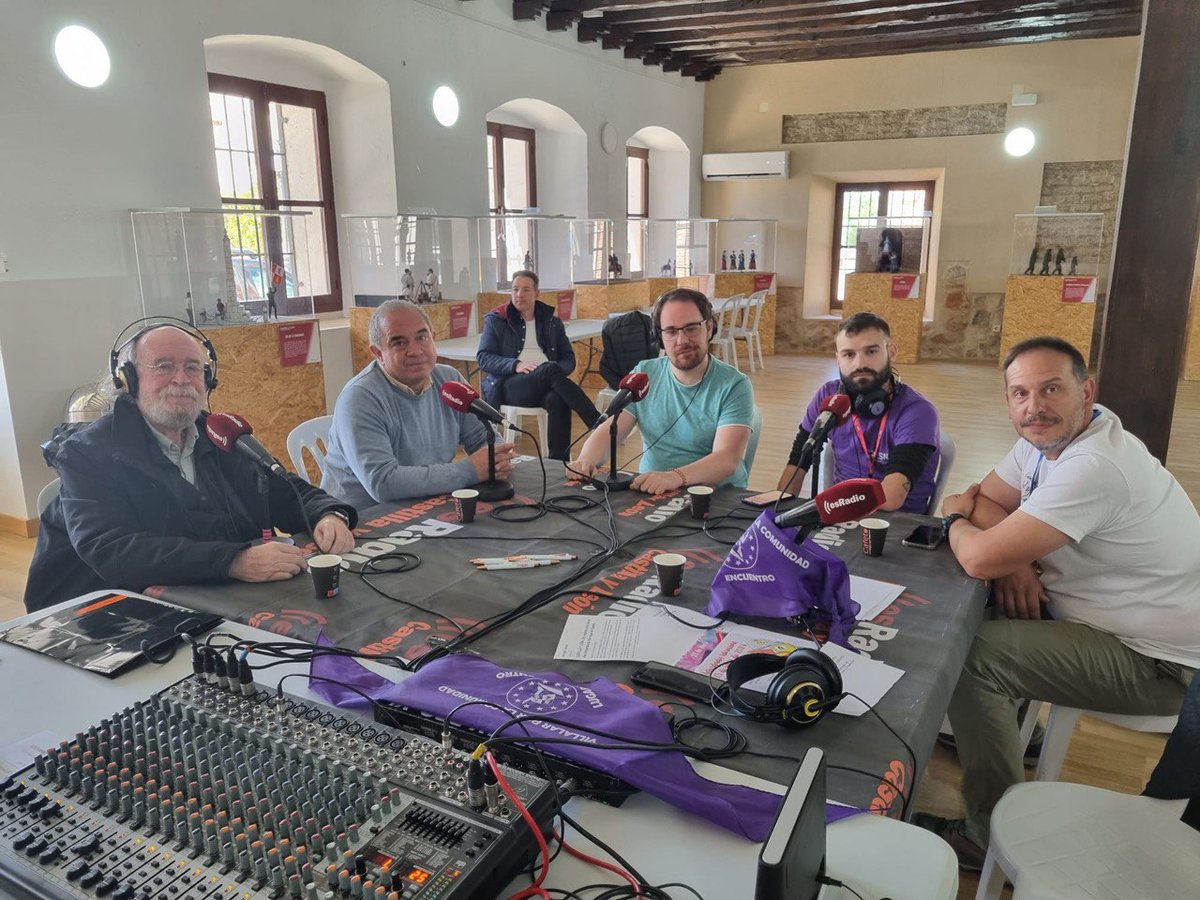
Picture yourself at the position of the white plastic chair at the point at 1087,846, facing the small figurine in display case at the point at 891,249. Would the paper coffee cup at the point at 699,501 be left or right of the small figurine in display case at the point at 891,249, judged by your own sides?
left

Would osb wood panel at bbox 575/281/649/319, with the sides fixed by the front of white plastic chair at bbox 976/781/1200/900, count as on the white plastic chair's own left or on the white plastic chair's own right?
on the white plastic chair's own right

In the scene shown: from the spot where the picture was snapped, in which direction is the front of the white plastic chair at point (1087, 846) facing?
facing to the left of the viewer

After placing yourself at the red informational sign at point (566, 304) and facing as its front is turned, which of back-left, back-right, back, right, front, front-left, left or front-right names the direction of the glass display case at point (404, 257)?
front-right

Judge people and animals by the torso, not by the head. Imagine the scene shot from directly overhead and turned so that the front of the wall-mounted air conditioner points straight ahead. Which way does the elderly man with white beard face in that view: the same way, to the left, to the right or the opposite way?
to the left

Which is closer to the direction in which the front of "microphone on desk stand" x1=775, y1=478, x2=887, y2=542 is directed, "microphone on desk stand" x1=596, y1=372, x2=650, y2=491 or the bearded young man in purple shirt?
the bearded young man in purple shirt

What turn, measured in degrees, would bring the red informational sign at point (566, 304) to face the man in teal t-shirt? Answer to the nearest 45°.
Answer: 0° — it already faces them

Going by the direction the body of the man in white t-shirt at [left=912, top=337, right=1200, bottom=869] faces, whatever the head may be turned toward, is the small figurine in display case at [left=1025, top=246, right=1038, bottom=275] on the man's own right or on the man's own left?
on the man's own right

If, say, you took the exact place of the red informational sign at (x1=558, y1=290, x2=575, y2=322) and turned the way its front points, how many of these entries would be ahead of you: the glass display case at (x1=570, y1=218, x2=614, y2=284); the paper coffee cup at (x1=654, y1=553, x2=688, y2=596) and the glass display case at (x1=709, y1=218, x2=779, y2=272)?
1

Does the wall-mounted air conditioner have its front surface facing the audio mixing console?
yes

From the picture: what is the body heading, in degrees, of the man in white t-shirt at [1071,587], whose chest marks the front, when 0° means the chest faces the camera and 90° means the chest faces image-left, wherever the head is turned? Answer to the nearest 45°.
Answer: approximately 90°

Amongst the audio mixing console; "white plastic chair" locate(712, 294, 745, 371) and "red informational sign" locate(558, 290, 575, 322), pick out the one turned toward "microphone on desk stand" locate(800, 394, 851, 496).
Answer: the red informational sign
